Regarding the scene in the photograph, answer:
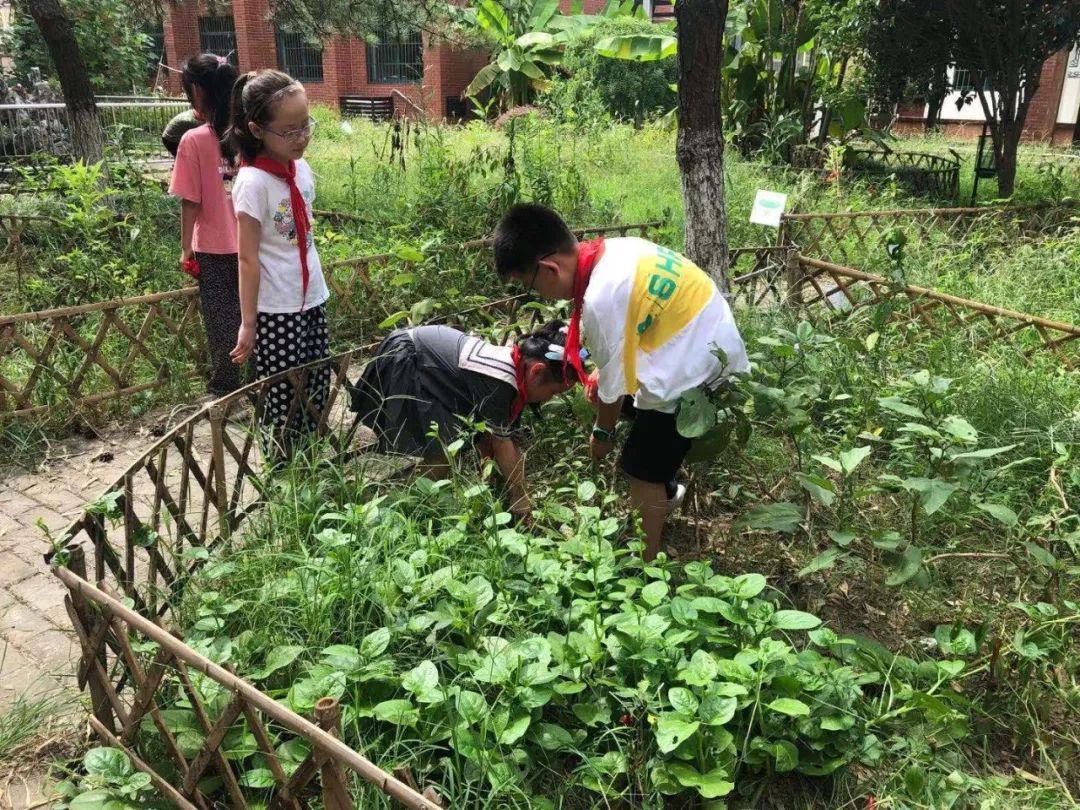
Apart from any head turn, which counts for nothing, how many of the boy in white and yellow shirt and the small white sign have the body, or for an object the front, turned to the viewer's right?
0

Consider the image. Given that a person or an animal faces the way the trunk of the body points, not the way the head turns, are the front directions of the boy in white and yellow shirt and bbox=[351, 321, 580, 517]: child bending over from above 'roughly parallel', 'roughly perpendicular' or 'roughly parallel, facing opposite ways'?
roughly parallel, facing opposite ways

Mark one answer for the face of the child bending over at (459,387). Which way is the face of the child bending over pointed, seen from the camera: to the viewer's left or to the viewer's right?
to the viewer's right

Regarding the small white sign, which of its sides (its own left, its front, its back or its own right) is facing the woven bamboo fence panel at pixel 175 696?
front

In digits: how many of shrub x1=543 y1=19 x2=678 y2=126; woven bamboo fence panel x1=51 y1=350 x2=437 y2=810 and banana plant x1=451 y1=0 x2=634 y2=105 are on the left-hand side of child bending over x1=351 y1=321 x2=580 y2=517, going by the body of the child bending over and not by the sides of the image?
2

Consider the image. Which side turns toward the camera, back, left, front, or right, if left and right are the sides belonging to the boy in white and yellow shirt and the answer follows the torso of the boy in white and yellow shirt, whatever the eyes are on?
left

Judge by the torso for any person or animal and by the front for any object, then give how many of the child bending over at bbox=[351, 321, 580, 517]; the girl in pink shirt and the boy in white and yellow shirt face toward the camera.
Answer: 0

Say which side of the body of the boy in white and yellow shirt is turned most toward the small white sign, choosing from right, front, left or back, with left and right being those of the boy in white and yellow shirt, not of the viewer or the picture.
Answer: right

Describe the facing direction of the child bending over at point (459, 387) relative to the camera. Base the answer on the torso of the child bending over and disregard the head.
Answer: to the viewer's right

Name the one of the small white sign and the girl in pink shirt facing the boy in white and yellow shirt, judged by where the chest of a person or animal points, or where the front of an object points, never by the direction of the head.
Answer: the small white sign

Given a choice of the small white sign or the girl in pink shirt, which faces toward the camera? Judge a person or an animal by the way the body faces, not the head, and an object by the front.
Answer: the small white sign

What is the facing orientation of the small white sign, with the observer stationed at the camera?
facing the viewer

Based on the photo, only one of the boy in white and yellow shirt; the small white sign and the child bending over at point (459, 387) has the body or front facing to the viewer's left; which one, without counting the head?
the boy in white and yellow shirt
